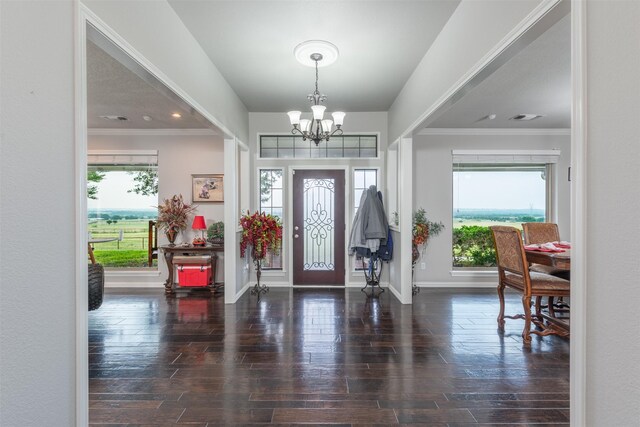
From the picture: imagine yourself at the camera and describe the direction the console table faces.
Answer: facing the viewer

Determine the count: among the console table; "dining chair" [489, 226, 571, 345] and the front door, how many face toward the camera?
2

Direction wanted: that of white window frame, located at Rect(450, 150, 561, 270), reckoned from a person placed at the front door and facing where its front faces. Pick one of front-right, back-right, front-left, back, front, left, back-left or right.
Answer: left

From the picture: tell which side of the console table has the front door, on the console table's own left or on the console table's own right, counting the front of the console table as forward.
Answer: on the console table's own left

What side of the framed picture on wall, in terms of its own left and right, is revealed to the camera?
front

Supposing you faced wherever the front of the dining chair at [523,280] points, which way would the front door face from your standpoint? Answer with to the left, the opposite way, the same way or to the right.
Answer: to the right

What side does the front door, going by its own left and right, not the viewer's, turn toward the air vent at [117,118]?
right

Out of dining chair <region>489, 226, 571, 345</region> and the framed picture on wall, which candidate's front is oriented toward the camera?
the framed picture on wall

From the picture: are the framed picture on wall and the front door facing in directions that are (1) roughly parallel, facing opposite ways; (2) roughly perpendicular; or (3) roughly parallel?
roughly parallel

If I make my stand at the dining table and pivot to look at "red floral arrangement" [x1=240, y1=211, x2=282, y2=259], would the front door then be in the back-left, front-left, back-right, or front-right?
front-right
